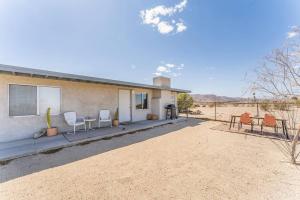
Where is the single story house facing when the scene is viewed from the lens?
facing the viewer and to the right of the viewer

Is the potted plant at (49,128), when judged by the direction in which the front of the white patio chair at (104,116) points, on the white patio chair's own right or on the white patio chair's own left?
on the white patio chair's own right

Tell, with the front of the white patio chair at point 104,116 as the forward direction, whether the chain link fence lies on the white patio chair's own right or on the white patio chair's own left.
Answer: on the white patio chair's own left

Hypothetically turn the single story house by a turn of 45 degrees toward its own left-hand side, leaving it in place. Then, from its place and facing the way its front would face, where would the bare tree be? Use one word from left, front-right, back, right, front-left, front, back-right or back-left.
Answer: front-right

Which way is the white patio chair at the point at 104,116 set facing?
toward the camera
